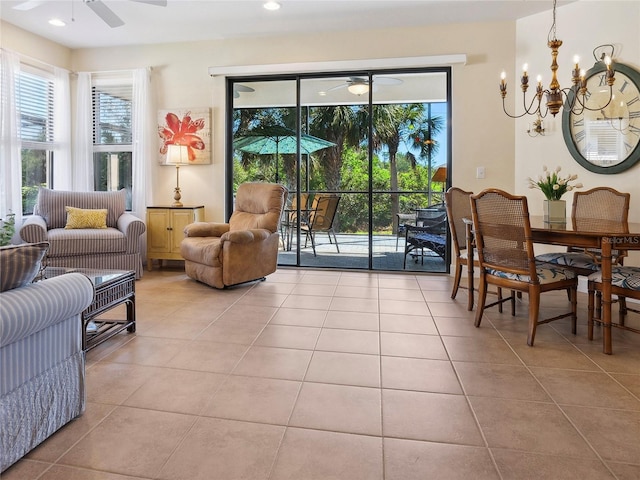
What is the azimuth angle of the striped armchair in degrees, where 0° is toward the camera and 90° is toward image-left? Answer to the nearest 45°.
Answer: approximately 0°

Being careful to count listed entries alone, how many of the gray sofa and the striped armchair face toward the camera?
1

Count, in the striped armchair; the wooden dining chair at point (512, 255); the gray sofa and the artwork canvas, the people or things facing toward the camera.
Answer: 2

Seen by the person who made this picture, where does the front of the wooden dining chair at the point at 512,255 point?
facing away from the viewer and to the right of the viewer

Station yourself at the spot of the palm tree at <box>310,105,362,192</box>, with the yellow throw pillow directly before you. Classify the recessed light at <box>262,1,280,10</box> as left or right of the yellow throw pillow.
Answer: left
